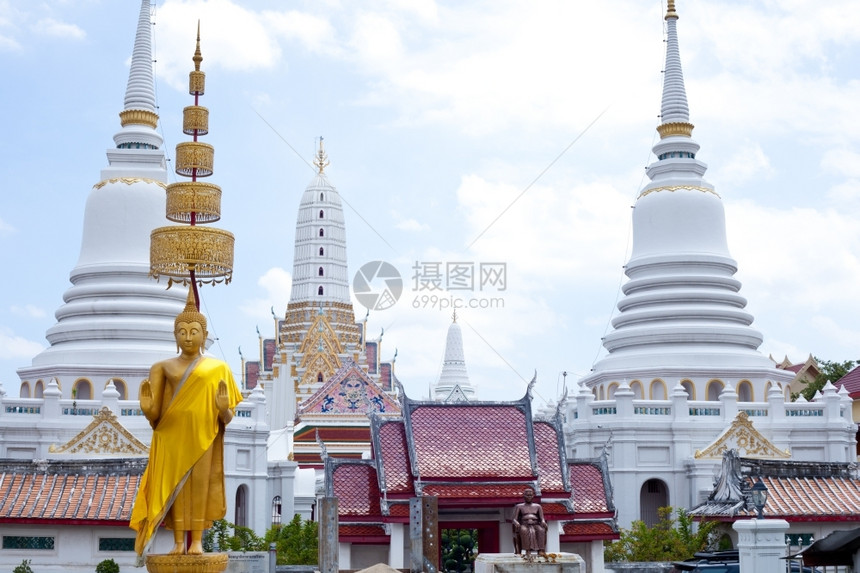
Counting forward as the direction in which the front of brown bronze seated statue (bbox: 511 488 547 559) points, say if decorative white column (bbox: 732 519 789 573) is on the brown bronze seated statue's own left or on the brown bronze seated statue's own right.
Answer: on the brown bronze seated statue's own left

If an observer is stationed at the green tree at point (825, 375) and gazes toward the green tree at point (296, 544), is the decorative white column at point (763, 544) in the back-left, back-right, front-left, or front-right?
front-left

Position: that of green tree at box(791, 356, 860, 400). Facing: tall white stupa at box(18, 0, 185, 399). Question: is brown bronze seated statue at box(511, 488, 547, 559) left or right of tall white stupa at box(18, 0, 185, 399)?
left

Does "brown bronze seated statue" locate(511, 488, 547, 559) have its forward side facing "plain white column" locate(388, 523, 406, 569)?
no

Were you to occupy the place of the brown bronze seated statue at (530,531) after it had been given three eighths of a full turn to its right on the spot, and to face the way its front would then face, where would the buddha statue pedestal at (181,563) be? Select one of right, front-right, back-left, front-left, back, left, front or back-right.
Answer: left

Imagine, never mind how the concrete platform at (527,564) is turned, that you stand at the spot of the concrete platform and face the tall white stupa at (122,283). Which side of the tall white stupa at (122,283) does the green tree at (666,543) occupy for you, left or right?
right

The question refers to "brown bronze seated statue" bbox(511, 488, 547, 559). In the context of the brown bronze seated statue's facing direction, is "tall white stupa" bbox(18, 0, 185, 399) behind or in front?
behind

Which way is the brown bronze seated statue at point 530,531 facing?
toward the camera

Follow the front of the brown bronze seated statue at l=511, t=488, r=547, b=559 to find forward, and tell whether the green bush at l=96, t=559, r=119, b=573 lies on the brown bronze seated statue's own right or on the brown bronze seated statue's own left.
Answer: on the brown bronze seated statue's own right

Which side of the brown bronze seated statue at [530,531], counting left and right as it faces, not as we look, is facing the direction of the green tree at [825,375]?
back

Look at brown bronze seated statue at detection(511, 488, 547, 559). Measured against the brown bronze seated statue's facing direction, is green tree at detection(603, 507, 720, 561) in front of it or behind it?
behind
